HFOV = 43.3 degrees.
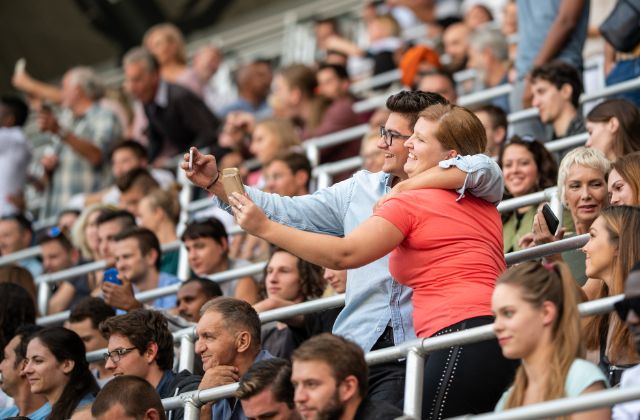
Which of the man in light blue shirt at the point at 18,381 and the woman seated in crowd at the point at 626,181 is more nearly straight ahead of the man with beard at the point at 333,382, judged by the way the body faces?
the man in light blue shirt

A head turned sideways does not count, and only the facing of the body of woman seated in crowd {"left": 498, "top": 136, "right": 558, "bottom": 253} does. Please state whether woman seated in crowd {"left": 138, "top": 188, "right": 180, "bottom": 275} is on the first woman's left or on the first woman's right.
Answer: on the first woman's right

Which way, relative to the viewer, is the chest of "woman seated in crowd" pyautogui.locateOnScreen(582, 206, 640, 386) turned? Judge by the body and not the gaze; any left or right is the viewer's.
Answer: facing to the left of the viewer
